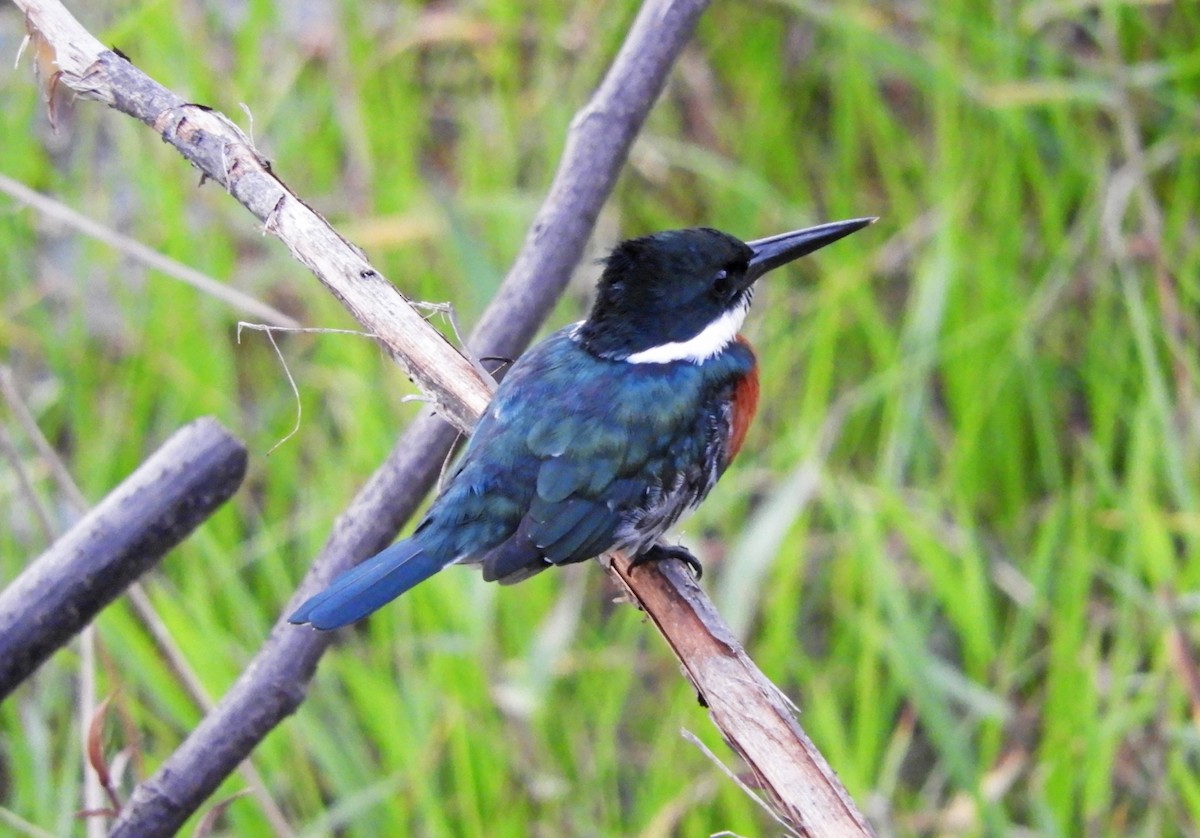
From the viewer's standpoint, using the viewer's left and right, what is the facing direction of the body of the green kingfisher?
facing away from the viewer and to the right of the viewer

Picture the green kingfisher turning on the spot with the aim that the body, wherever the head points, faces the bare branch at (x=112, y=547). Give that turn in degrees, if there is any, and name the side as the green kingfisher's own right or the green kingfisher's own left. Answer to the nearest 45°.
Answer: approximately 180°
